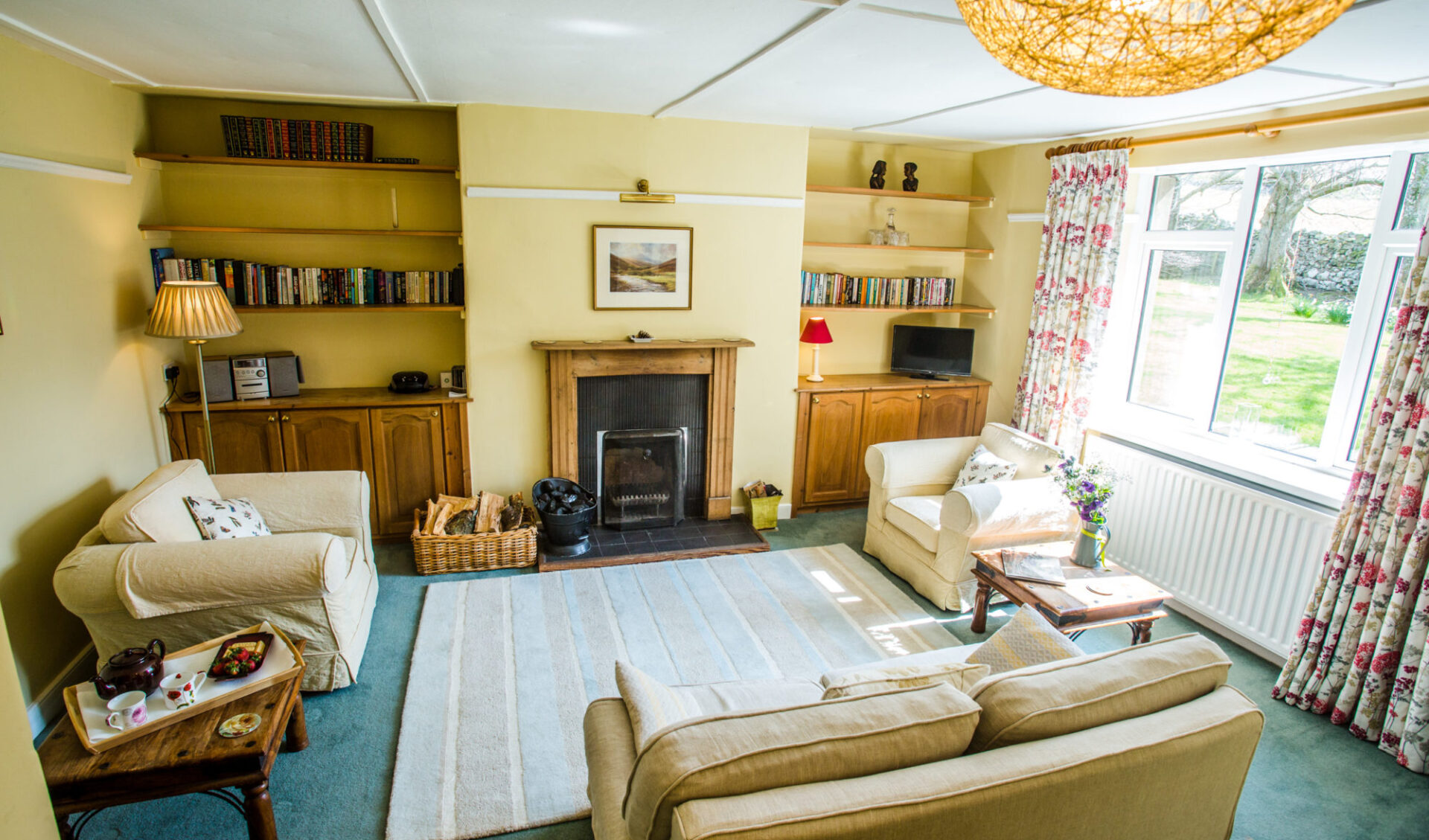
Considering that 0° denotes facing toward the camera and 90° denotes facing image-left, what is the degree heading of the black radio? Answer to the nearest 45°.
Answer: approximately 0°

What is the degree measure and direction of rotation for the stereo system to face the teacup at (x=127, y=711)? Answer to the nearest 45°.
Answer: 0° — it already faces it

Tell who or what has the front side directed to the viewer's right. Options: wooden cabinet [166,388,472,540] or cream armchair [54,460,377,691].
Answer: the cream armchair

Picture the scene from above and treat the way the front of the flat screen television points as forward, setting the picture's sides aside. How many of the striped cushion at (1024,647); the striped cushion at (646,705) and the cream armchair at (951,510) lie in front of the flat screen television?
3

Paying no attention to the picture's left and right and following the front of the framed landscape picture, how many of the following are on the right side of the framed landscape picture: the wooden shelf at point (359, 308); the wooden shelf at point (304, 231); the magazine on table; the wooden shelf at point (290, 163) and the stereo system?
4
